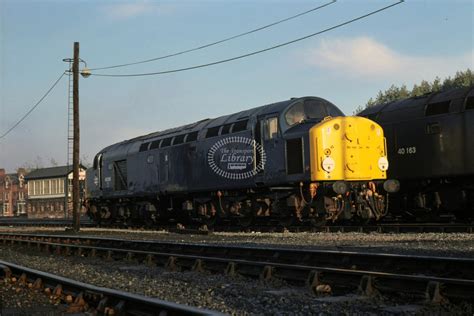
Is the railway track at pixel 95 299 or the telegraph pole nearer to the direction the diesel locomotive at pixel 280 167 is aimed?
the railway track

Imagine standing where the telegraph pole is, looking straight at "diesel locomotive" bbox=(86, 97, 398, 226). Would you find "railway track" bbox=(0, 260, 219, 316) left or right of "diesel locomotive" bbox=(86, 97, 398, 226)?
right

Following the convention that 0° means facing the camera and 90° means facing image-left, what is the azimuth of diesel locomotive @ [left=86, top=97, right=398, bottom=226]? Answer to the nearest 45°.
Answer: approximately 315°

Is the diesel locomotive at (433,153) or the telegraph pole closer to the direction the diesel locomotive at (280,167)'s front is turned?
the diesel locomotive

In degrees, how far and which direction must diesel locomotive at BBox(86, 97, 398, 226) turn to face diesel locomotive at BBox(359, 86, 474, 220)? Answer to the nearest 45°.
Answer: approximately 45° to its left

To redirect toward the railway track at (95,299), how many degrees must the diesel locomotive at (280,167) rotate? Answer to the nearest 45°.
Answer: approximately 45° to its right

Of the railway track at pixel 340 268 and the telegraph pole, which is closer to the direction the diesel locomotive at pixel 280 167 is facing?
the railway track

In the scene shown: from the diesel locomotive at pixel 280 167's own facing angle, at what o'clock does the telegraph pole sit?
The telegraph pole is roughly at 6 o'clock from the diesel locomotive.
